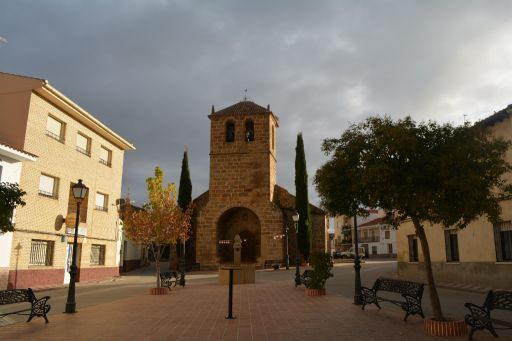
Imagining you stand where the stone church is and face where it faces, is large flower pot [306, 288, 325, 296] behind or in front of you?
in front

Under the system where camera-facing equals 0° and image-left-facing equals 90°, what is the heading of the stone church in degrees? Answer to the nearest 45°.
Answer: approximately 0°

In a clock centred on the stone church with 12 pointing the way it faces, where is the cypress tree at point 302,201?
The cypress tree is roughly at 9 o'clock from the stone church.

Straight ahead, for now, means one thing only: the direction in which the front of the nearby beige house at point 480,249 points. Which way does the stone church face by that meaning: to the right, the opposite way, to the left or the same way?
to the left

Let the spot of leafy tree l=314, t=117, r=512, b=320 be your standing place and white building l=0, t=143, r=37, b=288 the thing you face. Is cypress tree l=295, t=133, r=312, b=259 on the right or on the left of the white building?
right

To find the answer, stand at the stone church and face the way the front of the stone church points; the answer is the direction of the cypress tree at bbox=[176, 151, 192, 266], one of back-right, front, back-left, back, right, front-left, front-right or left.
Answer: right

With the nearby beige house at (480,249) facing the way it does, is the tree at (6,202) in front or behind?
in front

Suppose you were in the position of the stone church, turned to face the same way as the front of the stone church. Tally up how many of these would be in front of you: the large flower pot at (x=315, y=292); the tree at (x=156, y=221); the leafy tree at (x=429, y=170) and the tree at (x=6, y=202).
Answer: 4

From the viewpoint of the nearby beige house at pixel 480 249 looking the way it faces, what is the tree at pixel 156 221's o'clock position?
The tree is roughly at 1 o'clock from the nearby beige house.

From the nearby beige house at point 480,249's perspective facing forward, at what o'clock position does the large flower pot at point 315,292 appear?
The large flower pot is roughly at 12 o'clock from the nearby beige house.
